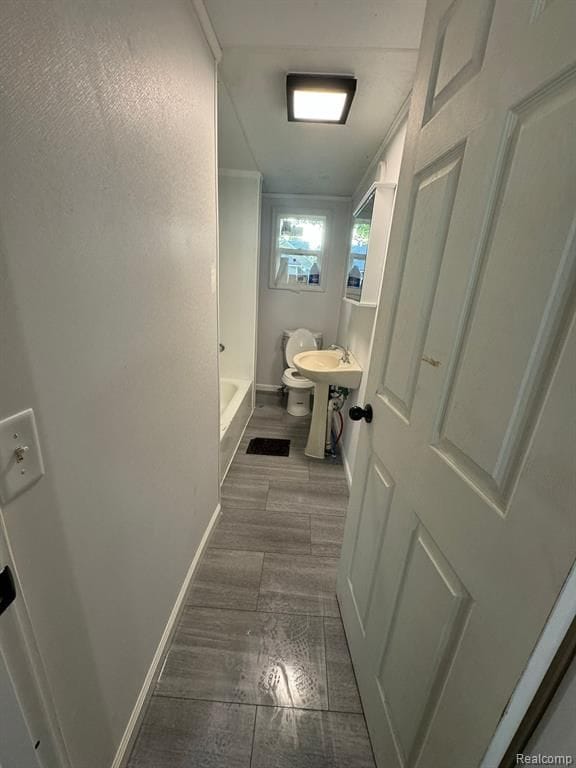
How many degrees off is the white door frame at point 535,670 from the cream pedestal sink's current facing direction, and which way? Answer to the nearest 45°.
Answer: approximately 90° to its left

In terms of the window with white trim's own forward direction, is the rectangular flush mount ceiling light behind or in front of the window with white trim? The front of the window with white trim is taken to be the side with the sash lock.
in front

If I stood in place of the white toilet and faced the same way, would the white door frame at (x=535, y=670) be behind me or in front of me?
in front

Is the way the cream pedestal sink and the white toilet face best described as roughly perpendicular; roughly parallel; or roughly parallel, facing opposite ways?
roughly perpendicular

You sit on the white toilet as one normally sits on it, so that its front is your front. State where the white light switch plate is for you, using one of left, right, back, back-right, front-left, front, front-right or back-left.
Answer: front

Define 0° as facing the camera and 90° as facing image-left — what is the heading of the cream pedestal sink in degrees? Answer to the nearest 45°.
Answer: approximately 90°

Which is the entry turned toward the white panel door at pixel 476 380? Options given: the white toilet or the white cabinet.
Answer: the white toilet

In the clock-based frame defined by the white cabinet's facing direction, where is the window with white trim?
The window with white trim is roughly at 2 o'clock from the white cabinet.

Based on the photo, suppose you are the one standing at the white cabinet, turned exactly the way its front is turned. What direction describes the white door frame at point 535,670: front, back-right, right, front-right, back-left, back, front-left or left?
left

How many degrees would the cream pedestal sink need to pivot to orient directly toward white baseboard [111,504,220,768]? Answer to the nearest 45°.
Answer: approximately 90° to its left

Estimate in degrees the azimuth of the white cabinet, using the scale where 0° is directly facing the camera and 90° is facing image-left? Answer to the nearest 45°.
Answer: approximately 90°

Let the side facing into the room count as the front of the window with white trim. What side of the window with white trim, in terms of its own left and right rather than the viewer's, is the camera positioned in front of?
front

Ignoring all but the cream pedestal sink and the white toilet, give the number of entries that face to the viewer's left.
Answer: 1

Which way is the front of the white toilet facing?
toward the camera

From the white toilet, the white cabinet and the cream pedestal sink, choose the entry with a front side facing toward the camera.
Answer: the white toilet

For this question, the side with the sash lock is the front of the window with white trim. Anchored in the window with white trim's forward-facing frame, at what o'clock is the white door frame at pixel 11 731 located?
The white door frame is roughly at 12 o'clock from the window with white trim.

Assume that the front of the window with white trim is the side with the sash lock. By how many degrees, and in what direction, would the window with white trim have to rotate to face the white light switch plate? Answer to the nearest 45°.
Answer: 0° — it already faces it
